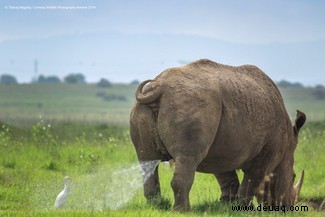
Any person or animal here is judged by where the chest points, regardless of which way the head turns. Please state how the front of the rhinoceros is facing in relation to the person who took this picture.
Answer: facing away from the viewer and to the right of the viewer
